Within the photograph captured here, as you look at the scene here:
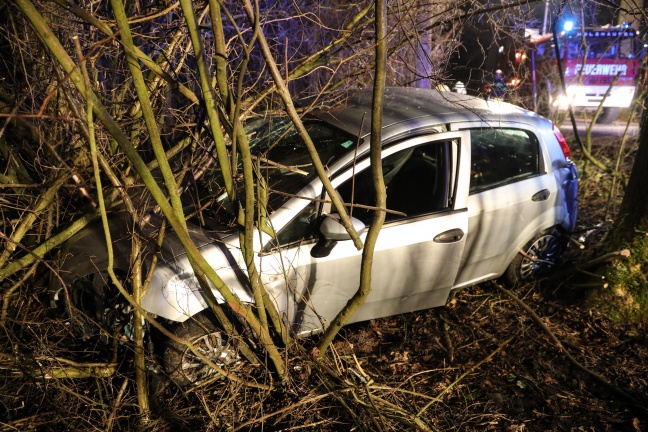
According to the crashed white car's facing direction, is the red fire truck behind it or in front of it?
behind

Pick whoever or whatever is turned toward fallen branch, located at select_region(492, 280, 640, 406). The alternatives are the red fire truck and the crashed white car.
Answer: the red fire truck

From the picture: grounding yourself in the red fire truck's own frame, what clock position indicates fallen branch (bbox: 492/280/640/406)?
The fallen branch is roughly at 12 o'clock from the red fire truck.

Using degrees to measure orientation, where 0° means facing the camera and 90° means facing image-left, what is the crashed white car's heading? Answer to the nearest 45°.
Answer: approximately 45°

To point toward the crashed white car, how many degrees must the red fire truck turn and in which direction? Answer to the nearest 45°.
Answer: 0° — it already faces it
